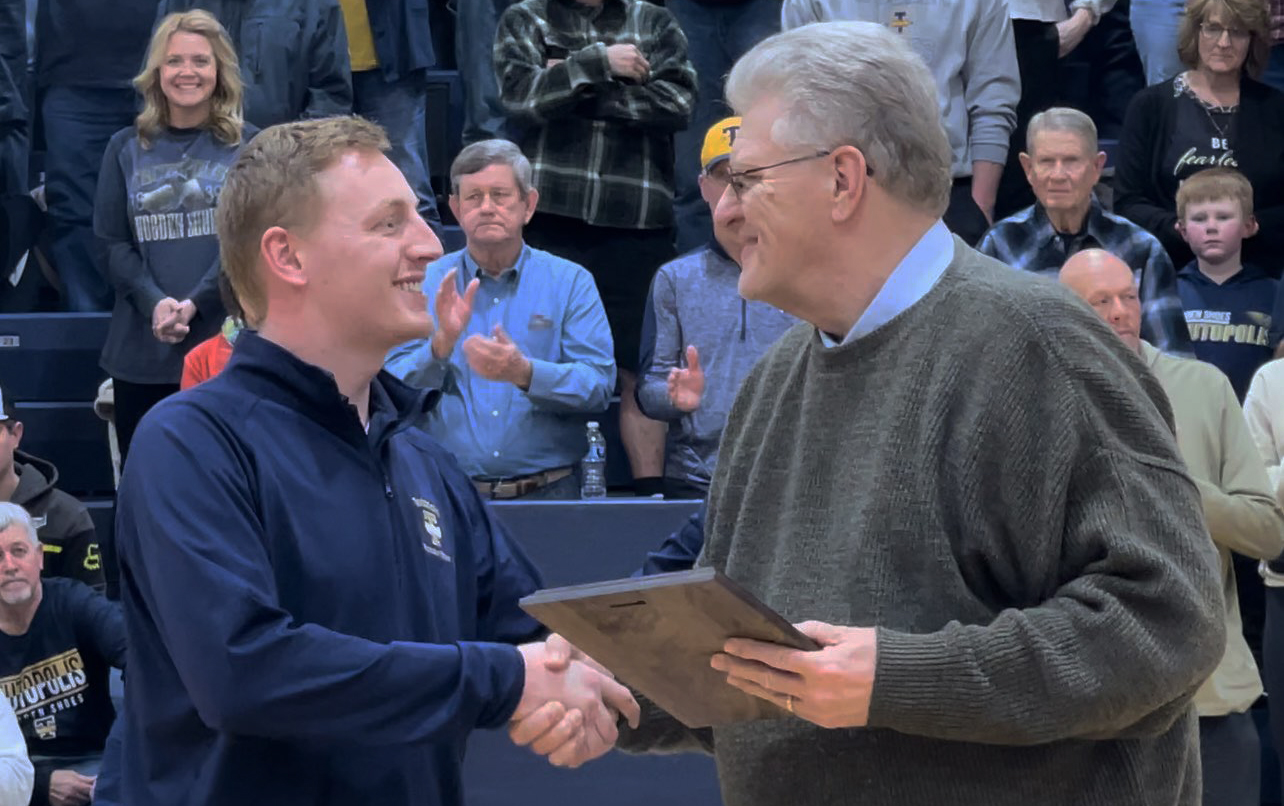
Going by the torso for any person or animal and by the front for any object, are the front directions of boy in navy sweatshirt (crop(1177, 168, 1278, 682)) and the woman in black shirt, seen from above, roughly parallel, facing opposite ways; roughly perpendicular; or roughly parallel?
roughly parallel

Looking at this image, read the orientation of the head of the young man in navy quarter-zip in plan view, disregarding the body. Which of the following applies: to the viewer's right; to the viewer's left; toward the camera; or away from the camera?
to the viewer's right

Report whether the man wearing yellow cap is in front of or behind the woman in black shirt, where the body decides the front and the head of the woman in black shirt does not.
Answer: in front

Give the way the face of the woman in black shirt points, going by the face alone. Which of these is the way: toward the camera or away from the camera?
toward the camera

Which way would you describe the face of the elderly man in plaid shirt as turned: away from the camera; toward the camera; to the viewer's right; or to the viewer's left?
toward the camera

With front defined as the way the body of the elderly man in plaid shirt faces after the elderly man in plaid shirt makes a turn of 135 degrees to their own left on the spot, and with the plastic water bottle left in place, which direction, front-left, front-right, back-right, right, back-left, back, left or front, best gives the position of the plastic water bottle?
back

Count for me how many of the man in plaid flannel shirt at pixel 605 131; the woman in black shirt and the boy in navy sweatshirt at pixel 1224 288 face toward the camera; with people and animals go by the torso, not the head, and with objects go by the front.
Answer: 3

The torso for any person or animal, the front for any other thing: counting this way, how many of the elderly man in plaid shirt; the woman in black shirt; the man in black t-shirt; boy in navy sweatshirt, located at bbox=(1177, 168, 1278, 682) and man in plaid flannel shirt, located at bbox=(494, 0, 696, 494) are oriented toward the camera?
5

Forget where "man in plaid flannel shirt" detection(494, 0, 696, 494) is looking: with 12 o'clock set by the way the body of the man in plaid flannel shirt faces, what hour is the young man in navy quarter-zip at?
The young man in navy quarter-zip is roughly at 12 o'clock from the man in plaid flannel shirt.

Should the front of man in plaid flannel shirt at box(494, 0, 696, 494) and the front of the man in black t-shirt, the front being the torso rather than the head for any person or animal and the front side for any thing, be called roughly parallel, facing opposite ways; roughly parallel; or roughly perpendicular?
roughly parallel

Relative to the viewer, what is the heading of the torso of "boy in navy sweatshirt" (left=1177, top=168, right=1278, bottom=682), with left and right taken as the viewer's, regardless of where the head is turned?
facing the viewer

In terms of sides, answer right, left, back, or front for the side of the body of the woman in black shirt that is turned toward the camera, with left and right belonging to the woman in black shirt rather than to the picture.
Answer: front
